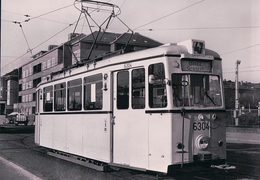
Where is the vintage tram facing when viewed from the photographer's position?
facing the viewer and to the right of the viewer

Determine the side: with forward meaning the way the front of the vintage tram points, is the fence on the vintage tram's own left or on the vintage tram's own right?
on the vintage tram's own left
